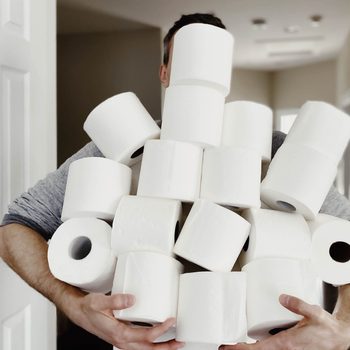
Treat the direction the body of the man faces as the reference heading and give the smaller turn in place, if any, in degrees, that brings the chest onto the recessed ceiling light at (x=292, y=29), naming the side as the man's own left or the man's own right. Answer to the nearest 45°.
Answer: approximately 180°

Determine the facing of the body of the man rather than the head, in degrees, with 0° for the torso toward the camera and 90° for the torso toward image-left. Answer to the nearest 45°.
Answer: approximately 0°

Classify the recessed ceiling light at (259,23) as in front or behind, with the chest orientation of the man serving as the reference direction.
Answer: behind

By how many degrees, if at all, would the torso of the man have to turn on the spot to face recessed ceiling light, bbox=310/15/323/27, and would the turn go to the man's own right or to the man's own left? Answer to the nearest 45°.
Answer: approximately 180°
